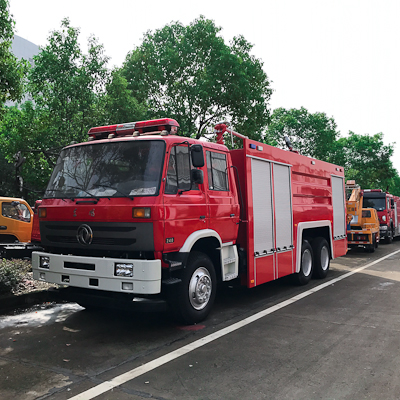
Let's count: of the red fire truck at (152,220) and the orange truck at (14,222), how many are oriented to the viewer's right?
1

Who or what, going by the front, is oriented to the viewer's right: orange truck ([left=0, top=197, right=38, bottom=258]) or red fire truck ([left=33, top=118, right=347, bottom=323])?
the orange truck

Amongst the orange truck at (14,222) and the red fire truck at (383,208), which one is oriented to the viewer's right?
the orange truck

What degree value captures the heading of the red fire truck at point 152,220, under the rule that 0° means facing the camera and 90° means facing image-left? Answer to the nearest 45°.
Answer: approximately 45°

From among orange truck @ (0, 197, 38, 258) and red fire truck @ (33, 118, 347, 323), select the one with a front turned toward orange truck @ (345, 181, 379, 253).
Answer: orange truck @ (0, 197, 38, 258)

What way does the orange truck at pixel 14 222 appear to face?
to the viewer's right

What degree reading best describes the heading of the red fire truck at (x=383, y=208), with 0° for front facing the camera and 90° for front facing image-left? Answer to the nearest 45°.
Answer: approximately 45°

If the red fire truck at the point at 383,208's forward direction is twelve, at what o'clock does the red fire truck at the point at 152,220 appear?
the red fire truck at the point at 152,220 is roughly at 11 o'clock from the red fire truck at the point at 383,208.

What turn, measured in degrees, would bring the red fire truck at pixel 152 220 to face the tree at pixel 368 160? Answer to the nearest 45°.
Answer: approximately 180°

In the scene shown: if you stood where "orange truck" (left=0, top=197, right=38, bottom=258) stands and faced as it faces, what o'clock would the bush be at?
The bush is roughly at 3 o'clock from the orange truck.

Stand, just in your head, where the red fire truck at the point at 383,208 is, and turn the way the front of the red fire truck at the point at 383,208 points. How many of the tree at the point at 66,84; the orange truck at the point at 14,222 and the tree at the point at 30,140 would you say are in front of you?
3
